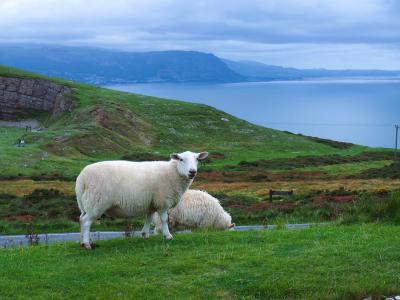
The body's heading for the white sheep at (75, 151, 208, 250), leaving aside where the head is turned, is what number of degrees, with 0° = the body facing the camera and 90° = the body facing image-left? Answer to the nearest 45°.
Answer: approximately 270°

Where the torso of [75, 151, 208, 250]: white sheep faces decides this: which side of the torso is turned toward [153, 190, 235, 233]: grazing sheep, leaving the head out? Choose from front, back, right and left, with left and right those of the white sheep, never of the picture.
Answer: left
